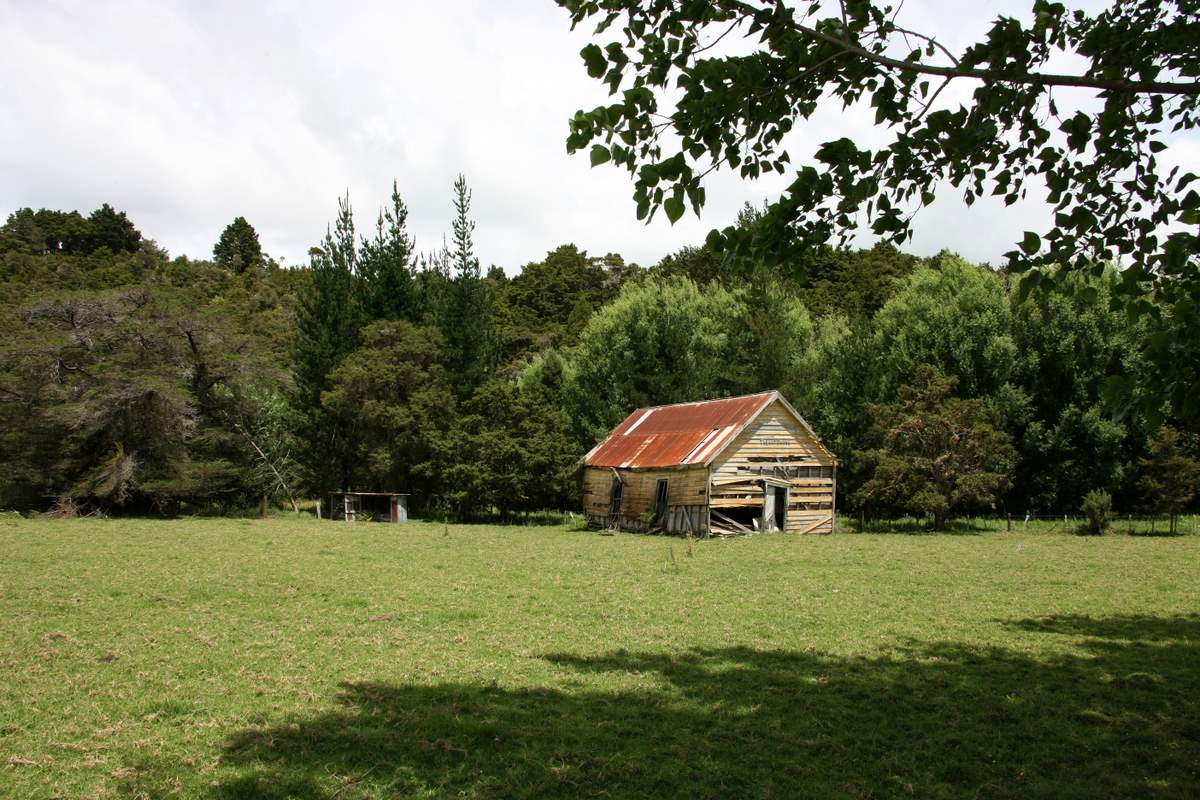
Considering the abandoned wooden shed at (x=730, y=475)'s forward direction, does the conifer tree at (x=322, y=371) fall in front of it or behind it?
behind

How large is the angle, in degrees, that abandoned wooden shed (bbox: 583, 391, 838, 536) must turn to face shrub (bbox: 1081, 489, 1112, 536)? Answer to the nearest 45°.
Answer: approximately 45° to its left

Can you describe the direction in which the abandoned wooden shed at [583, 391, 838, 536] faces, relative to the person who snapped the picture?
facing the viewer and to the right of the viewer

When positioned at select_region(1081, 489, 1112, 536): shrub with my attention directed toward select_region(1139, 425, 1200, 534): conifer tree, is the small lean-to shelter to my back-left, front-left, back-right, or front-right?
back-left

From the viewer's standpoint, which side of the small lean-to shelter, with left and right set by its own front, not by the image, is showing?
front

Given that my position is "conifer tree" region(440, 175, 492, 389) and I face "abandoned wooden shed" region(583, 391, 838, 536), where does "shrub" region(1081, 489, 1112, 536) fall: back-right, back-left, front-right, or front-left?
front-left

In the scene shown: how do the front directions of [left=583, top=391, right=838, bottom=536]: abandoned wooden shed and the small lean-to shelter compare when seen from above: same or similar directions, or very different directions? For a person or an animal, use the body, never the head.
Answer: same or similar directions

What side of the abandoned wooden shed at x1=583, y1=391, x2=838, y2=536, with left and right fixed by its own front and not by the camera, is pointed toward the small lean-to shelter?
back

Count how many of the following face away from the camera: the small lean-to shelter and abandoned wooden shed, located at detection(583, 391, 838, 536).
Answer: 0

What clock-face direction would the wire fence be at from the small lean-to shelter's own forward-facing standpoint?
The wire fence is roughly at 10 o'clock from the small lean-to shelter.

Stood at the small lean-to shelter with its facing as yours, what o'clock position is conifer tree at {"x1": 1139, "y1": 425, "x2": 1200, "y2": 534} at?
The conifer tree is roughly at 10 o'clock from the small lean-to shelter.

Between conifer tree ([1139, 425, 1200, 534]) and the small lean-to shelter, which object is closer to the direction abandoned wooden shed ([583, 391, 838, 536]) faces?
the conifer tree

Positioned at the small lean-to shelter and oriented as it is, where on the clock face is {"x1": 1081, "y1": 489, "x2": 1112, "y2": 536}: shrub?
The shrub is roughly at 10 o'clock from the small lean-to shelter.

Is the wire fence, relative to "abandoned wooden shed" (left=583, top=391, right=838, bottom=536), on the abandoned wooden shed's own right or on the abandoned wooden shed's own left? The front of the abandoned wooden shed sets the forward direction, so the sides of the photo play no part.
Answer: on the abandoned wooden shed's own left

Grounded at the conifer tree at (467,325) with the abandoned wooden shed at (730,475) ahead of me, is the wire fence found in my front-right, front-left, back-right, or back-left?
front-left
